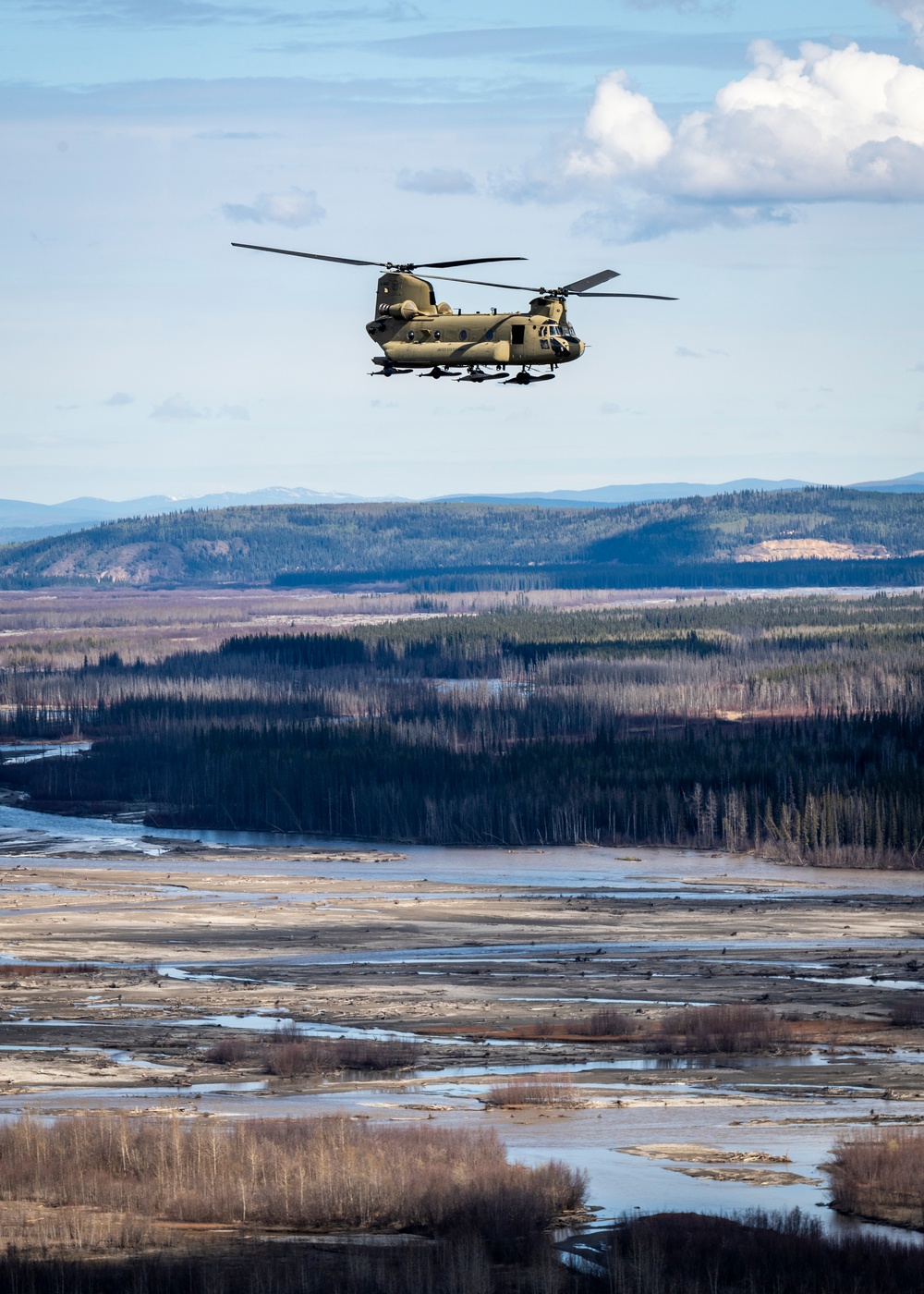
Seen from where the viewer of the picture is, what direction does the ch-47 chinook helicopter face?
facing the viewer and to the right of the viewer
